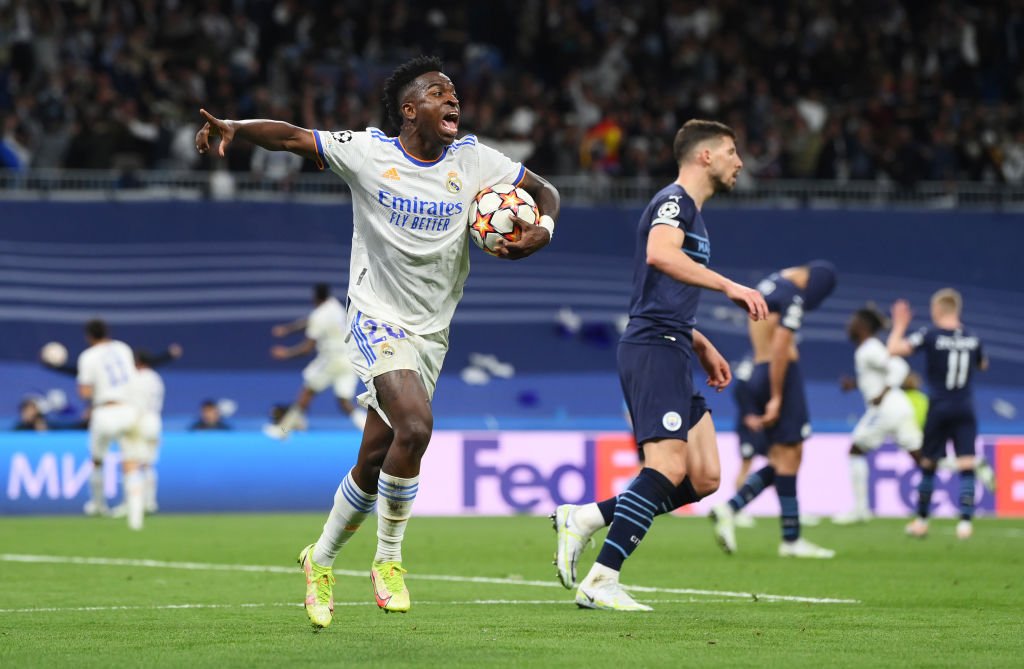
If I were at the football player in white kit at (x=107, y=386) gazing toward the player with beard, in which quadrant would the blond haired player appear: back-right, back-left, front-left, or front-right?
front-left

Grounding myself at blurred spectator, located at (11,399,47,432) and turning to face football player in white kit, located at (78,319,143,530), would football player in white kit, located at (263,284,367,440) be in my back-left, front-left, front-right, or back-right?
front-left

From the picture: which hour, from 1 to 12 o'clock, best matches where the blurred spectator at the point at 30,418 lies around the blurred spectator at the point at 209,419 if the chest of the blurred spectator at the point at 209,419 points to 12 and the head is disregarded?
the blurred spectator at the point at 30,418 is roughly at 3 o'clock from the blurred spectator at the point at 209,419.

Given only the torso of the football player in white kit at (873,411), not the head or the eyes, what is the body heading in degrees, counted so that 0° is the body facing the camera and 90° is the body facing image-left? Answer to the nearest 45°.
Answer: approximately 90°

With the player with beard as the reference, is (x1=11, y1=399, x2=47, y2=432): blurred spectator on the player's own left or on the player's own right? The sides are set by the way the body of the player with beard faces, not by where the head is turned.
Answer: on the player's own left

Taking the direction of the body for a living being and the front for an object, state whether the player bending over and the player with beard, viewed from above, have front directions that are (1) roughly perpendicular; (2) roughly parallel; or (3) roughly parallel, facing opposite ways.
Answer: roughly parallel

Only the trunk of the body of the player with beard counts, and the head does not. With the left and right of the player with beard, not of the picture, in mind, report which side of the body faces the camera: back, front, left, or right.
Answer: right

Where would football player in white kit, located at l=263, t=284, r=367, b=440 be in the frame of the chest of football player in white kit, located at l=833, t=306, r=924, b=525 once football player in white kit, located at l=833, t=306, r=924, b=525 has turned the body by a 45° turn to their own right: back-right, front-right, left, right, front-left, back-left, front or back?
front-left

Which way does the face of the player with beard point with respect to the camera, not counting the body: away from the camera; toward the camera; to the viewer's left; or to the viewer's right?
to the viewer's right

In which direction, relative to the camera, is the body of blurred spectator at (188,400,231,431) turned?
toward the camera

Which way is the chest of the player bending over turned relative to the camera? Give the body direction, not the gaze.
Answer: to the viewer's right

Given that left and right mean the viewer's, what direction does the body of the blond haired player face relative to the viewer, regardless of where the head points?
facing away from the viewer

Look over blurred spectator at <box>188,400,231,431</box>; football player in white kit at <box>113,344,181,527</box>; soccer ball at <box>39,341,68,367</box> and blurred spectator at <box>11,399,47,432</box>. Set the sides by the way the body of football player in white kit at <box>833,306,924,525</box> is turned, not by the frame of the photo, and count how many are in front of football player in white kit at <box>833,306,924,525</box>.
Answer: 4

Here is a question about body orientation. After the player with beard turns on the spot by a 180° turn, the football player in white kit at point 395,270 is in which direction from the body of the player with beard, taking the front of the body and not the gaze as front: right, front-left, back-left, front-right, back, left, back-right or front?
front-left

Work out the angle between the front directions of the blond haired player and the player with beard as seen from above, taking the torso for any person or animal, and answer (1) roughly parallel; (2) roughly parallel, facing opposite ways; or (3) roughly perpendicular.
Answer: roughly perpendicular
